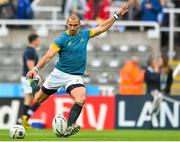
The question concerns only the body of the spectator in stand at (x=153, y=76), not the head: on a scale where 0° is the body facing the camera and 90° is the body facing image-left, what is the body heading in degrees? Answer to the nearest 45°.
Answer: approximately 315°

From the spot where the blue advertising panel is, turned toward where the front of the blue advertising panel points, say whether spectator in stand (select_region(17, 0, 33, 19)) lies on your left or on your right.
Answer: on your right

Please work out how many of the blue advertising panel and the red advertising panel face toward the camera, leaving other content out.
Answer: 2

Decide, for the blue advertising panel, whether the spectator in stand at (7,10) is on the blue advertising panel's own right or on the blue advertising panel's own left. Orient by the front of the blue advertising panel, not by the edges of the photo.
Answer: on the blue advertising panel's own right

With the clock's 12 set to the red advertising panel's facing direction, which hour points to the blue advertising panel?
The blue advertising panel is roughly at 9 o'clock from the red advertising panel.
